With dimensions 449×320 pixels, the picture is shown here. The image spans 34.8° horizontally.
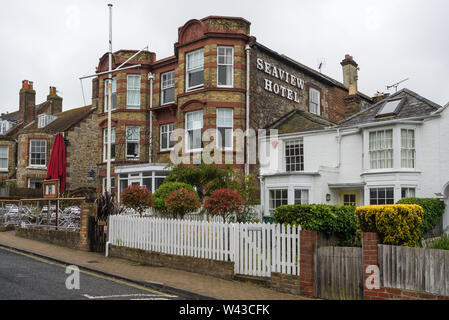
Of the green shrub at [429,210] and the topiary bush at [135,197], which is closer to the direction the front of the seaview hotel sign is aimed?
the green shrub

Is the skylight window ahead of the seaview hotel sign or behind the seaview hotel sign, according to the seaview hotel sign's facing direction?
ahead

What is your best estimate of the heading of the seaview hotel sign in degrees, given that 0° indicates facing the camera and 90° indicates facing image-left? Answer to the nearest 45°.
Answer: approximately 315°

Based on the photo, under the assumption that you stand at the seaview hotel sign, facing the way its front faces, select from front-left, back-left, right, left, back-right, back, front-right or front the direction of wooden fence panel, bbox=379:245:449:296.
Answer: front-right

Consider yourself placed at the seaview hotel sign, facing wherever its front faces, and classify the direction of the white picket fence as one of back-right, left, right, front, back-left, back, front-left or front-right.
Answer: front-right

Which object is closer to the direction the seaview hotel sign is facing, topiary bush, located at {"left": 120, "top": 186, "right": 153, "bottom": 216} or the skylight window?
the skylight window

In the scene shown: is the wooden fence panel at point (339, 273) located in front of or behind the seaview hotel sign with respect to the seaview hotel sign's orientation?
in front

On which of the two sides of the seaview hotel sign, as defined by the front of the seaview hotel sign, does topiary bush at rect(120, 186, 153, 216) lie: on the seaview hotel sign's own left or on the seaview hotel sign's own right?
on the seaview hotel sign's own right

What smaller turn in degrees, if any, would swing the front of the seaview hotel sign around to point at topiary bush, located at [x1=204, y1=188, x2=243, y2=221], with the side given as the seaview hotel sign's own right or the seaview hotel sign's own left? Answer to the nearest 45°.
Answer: approximately 45° to the seaview hotel sign's own right

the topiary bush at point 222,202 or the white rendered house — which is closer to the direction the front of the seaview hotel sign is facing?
the white rendered house

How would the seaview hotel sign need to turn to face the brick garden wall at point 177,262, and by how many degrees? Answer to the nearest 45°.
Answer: approximately 45° to its right
